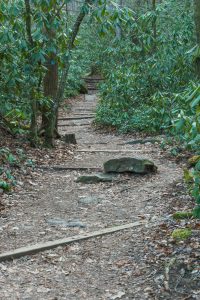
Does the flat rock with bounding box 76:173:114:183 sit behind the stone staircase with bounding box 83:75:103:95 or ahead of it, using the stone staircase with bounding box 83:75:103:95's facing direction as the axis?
ahead

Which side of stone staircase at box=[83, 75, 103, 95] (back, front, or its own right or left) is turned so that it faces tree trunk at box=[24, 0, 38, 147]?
front

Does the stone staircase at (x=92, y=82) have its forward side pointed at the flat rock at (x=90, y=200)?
yes

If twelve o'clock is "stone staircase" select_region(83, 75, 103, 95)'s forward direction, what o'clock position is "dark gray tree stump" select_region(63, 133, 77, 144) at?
The dark gray tree stump is roughly at 12 o'clock from the stone staircase.

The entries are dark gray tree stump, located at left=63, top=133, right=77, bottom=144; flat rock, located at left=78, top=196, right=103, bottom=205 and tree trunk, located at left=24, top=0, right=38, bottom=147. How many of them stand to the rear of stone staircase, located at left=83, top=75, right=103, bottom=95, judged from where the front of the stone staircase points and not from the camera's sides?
0

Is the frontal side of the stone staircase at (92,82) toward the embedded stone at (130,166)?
yes

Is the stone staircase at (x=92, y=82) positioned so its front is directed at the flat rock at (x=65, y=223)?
yes

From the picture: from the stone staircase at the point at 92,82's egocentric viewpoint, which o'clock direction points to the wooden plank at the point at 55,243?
The wooden plank is roughly at 12 o'clock from the stone staircase.

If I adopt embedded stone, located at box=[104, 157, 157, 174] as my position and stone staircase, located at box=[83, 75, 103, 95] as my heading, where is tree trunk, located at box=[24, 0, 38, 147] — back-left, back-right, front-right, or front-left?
front-left

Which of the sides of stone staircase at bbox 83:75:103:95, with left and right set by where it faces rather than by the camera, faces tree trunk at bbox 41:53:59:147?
front

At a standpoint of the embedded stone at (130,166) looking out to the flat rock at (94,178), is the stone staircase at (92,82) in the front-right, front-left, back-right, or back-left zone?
back-right

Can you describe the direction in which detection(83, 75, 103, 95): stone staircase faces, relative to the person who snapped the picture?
facing the viewer

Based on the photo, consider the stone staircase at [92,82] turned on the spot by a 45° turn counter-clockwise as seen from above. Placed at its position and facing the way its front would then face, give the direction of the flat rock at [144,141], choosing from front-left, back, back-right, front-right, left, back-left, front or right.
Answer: front-right
